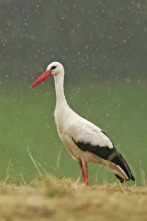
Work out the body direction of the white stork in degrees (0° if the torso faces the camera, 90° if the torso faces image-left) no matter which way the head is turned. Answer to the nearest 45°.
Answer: approximately 90°
